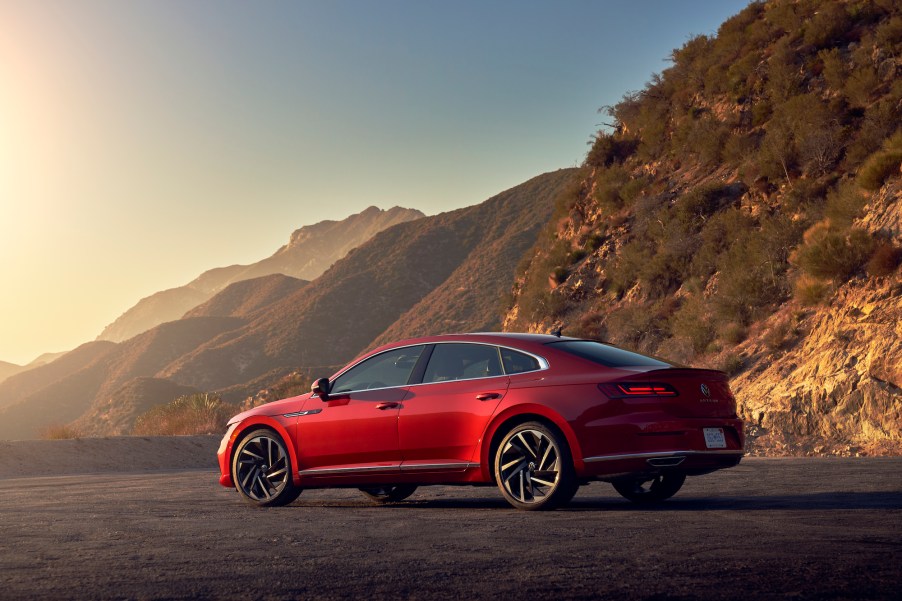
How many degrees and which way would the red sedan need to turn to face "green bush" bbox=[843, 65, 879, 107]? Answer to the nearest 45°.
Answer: approximately 90° to its right

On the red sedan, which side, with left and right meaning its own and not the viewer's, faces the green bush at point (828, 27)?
right

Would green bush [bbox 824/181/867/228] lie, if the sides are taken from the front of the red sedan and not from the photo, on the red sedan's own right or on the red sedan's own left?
on the red sedan's own right

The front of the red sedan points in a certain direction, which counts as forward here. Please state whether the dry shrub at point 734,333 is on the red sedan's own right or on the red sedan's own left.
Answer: on the red sedan's own right

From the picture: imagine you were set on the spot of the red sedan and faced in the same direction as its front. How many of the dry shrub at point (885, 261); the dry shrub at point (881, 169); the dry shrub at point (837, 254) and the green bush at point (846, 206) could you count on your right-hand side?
4

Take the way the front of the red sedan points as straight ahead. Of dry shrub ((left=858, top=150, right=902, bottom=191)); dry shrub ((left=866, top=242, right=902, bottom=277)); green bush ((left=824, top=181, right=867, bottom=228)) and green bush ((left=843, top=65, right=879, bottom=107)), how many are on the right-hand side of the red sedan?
4

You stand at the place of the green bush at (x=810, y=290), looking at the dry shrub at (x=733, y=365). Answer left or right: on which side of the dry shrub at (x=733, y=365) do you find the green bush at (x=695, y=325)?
right

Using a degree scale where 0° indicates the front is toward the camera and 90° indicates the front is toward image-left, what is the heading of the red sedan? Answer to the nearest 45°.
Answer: approximately 135°

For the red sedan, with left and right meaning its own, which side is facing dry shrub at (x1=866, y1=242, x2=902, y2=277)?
right

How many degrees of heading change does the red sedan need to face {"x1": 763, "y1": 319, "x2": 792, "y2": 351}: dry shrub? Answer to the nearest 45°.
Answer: approximately 90° to its right

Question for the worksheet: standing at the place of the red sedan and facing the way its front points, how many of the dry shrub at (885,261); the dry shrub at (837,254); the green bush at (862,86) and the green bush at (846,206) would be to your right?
4

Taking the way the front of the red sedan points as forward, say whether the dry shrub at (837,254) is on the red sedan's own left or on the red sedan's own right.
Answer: on the red sedan's own right
